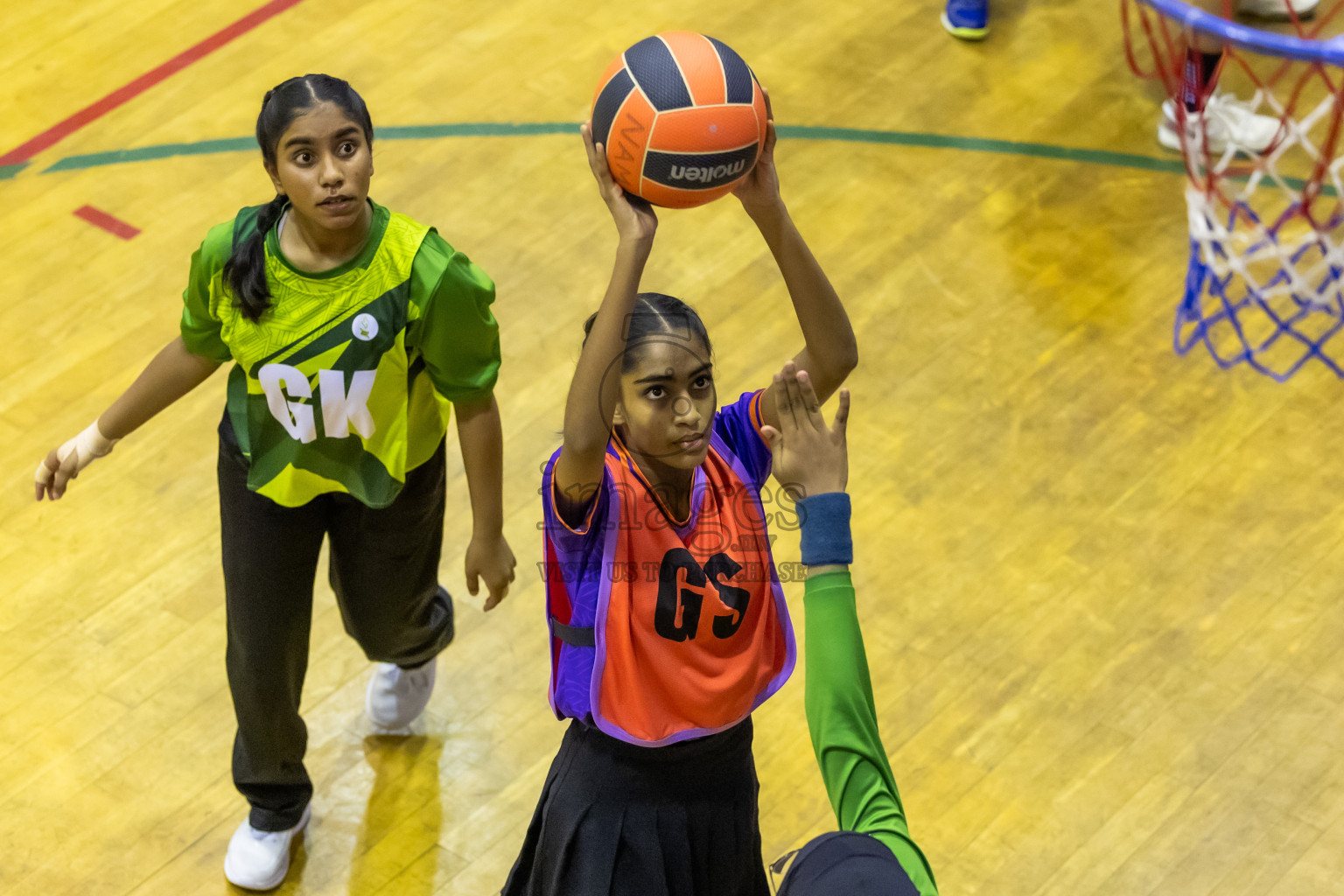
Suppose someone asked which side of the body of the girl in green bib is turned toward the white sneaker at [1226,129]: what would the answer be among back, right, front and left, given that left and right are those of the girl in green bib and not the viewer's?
left

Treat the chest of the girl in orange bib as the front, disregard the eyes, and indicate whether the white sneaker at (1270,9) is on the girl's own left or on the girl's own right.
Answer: on the girl's own left

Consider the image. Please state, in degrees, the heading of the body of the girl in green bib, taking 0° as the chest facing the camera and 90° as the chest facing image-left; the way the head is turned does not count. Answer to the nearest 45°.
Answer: approximately 0°

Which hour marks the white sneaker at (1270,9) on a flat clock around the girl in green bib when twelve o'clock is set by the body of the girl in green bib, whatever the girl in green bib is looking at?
The white sneaker is roughly at 8 o'clock from the girl in green bib.

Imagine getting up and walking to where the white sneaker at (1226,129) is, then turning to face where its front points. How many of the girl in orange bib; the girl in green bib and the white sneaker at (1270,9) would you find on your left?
1

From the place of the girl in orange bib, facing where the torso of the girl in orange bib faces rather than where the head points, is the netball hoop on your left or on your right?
on your left

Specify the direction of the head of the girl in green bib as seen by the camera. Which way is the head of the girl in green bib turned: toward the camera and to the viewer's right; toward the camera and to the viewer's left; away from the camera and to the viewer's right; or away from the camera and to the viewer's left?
toward the camera and to the viewer's right

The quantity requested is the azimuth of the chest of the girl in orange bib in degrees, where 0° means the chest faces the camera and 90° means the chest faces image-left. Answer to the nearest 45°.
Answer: approximately 315°
